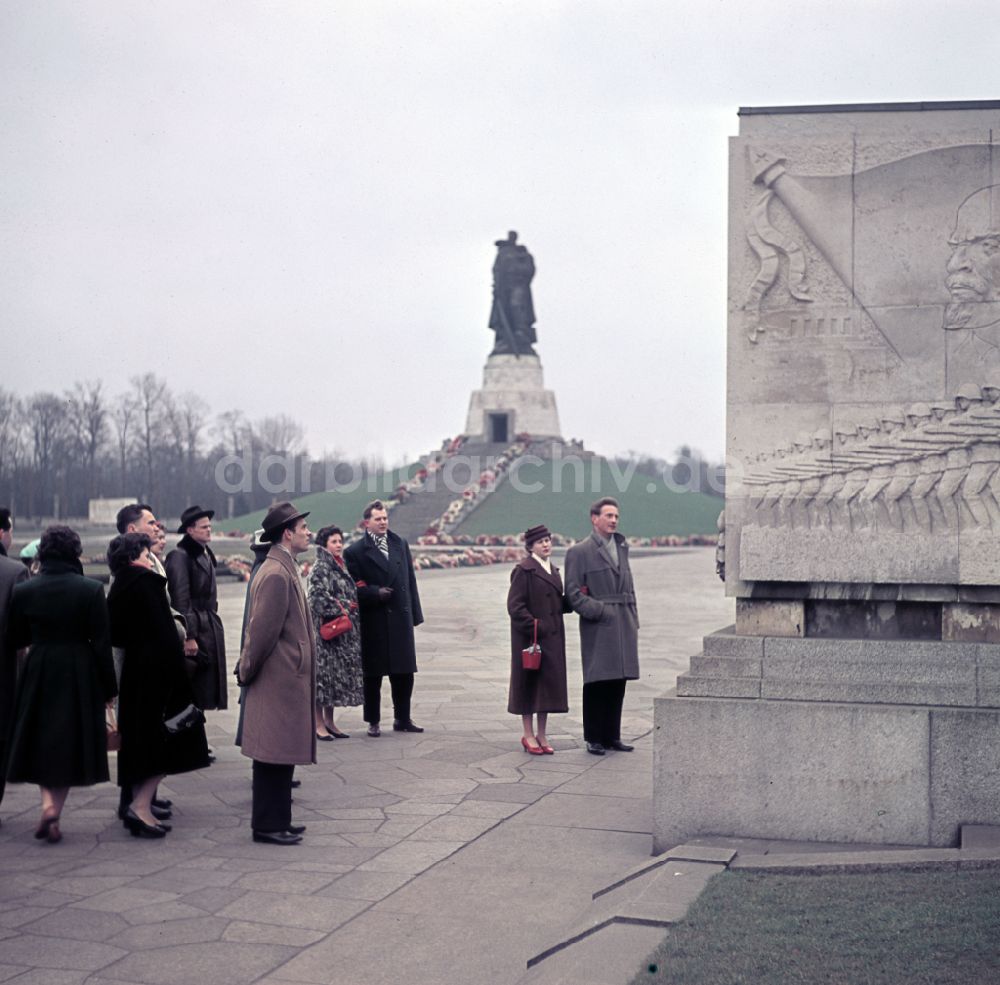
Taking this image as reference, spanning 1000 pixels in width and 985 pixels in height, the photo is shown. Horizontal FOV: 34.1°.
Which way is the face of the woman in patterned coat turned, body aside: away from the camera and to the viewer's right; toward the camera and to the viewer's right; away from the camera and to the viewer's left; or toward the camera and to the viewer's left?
toward the camera and to the viewer's right

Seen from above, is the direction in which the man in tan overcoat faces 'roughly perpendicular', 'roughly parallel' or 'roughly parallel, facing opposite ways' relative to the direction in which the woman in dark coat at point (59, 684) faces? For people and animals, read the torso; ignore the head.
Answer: roughly perpendicular

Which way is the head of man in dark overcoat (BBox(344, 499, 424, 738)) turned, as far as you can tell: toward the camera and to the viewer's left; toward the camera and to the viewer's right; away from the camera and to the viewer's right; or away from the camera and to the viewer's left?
toward the camera and to the viewer's right

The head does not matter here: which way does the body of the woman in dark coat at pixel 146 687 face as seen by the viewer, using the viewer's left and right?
facing to the right of the viewer

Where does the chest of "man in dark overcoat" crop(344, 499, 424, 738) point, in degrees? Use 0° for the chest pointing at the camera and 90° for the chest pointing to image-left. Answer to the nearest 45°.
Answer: approximately 315°

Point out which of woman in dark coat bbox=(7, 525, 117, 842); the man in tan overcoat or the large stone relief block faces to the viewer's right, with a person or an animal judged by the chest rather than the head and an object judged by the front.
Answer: the man in tan overcoat

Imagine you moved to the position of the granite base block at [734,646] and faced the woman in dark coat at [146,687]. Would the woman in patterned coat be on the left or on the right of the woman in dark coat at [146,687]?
right

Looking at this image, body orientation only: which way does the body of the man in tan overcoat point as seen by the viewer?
to the viewer's right

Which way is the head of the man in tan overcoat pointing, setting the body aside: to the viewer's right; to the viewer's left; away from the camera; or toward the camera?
to the viewer's right

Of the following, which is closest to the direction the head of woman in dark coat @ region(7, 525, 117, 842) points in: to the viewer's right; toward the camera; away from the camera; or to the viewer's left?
away from the camera
